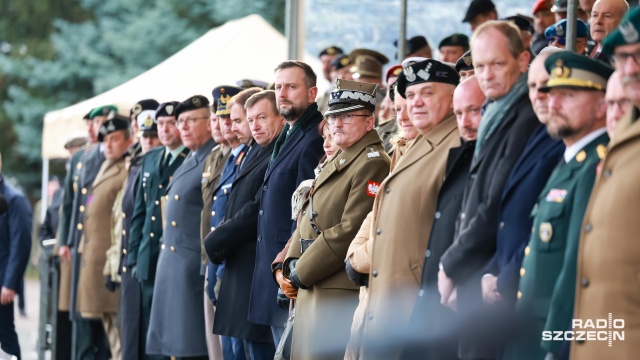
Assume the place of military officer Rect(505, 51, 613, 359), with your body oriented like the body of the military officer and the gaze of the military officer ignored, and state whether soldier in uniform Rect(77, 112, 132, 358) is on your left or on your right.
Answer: on your right

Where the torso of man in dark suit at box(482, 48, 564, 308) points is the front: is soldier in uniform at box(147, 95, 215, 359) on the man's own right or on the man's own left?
on the man's own right

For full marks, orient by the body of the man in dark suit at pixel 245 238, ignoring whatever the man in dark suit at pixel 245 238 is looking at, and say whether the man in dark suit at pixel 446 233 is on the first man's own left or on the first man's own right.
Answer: on the first man's own left

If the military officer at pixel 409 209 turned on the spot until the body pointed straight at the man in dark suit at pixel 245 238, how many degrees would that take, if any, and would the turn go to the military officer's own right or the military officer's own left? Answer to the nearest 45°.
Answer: approximately 90° to the military officer's own right

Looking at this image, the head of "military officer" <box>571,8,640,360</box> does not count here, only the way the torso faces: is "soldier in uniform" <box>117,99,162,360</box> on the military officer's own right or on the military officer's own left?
on the military officer's own right
